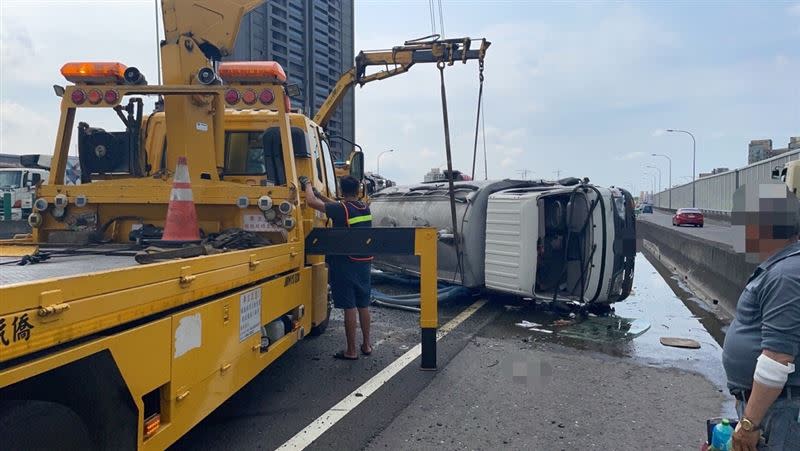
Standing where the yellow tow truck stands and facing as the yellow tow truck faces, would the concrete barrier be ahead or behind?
ahead

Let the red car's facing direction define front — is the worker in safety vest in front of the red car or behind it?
behind

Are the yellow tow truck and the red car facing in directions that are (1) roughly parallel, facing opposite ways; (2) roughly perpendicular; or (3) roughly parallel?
roughly parallel

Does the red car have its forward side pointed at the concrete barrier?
no

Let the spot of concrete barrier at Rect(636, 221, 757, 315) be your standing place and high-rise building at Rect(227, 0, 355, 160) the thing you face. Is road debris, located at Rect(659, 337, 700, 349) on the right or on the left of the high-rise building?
left

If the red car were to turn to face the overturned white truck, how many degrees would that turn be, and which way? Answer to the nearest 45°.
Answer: approximately 180°

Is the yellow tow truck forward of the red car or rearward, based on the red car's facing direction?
rearward

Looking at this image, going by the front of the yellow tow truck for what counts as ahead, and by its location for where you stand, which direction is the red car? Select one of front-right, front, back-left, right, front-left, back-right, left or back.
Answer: front

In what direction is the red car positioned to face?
away from the camera

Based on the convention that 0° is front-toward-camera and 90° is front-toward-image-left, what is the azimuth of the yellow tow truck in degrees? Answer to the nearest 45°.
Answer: approximately 225°

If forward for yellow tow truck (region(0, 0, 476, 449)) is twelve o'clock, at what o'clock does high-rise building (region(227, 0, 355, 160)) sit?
The high-rise building is roughly at 11 o'clock from the yellow tow truck.

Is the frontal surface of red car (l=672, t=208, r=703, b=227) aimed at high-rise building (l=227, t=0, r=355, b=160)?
no

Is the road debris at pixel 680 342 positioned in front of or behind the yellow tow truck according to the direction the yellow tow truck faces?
in front
